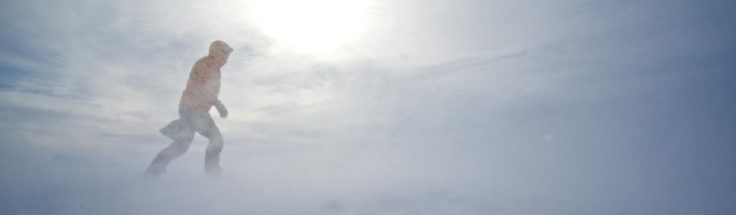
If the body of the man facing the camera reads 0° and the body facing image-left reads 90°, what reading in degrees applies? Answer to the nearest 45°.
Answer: approximately 270°

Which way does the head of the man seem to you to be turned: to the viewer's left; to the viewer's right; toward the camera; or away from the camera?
to the viewer's right
